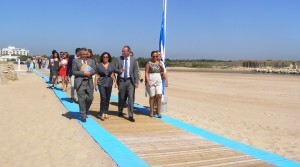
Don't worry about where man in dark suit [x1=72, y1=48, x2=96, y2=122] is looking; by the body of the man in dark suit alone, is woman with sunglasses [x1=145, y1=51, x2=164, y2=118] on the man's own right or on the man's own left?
on the man's own left

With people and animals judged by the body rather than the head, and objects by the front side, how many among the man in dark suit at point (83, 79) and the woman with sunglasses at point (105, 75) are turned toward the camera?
2

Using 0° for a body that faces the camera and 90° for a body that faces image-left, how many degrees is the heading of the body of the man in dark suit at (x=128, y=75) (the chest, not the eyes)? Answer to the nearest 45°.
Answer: approximately 0°

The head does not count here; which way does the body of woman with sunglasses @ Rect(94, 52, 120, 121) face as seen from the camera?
toward the camera

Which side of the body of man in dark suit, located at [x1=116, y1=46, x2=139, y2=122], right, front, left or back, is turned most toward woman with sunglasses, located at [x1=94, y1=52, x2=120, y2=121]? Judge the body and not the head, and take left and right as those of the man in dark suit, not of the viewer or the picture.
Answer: right

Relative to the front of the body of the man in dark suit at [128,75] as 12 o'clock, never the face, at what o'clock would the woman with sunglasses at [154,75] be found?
The woman with sunglasses is roughly at 8 o'clock from the man in dark suit.

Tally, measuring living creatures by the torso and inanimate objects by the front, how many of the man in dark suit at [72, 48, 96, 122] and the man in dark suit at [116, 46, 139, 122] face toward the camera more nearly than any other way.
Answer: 2

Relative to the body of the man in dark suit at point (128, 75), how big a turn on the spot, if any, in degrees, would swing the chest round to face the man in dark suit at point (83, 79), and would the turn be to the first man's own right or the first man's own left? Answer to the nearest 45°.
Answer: approximately 90° to the first man's own right

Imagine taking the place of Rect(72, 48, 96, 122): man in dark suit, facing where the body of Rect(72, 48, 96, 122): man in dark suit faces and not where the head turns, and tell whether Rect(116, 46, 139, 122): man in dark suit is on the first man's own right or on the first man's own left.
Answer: on the first man's own left
